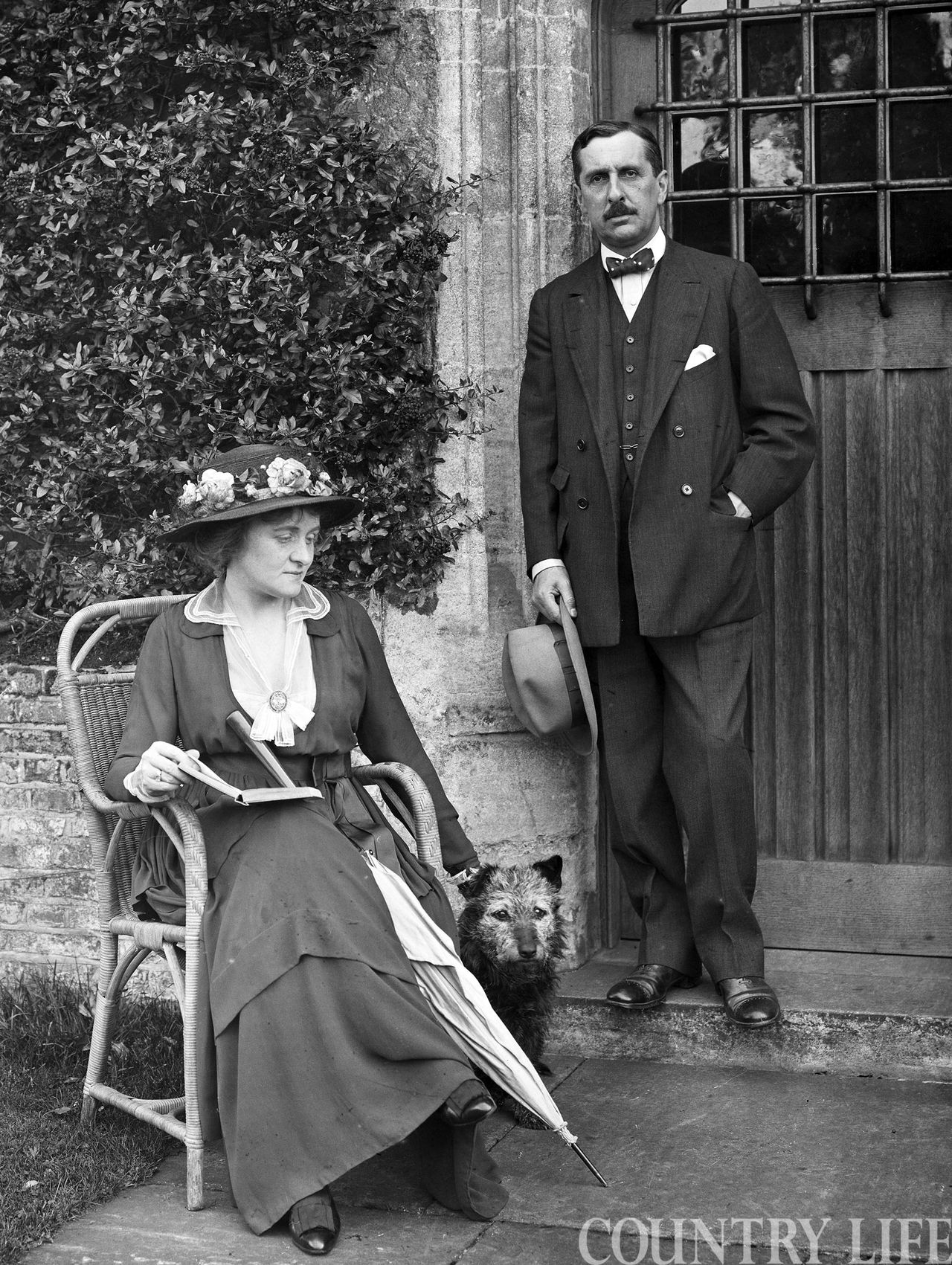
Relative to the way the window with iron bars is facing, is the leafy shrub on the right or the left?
on its right

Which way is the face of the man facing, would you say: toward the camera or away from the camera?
toward the camera

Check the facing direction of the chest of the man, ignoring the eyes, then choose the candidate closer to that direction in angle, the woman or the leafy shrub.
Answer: the woman

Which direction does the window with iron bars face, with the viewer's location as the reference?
facing the viewer

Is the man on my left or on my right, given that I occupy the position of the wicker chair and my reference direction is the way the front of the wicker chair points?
on my left

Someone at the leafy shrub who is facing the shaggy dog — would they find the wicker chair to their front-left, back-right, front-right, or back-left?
front-right

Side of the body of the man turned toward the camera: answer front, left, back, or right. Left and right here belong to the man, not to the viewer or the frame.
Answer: front

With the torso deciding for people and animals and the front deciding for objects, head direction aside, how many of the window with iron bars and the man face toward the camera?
2

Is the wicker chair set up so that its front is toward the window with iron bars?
no

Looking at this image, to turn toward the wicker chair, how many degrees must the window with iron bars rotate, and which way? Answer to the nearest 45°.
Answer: approximately 45° to its right

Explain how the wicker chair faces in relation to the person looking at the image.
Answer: facing the viewer and to the right of the viewer

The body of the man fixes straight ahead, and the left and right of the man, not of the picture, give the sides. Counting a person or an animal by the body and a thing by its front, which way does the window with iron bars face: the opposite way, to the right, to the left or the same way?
the same way
